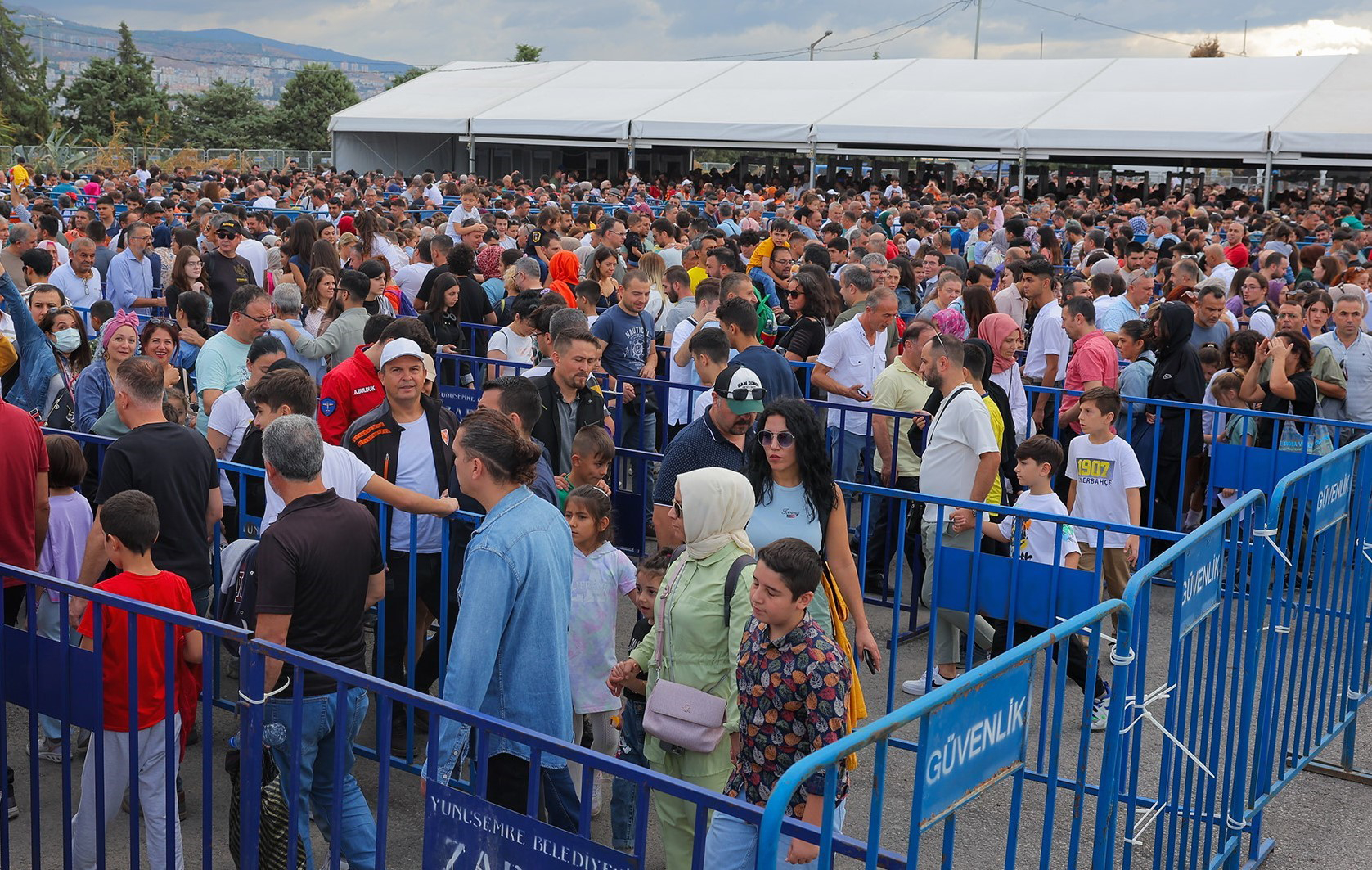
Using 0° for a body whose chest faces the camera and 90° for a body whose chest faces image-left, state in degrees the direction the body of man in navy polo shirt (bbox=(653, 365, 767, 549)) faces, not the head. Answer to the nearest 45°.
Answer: approximately 315°

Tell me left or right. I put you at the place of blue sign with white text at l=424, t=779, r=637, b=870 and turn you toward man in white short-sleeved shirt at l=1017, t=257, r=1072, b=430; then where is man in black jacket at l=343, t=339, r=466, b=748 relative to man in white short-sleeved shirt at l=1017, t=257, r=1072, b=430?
left

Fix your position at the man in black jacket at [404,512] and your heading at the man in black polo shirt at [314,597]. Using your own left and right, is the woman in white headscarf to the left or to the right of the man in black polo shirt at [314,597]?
left

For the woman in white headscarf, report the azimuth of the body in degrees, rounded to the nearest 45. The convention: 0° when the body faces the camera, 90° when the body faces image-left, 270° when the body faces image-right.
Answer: approximately 45°
